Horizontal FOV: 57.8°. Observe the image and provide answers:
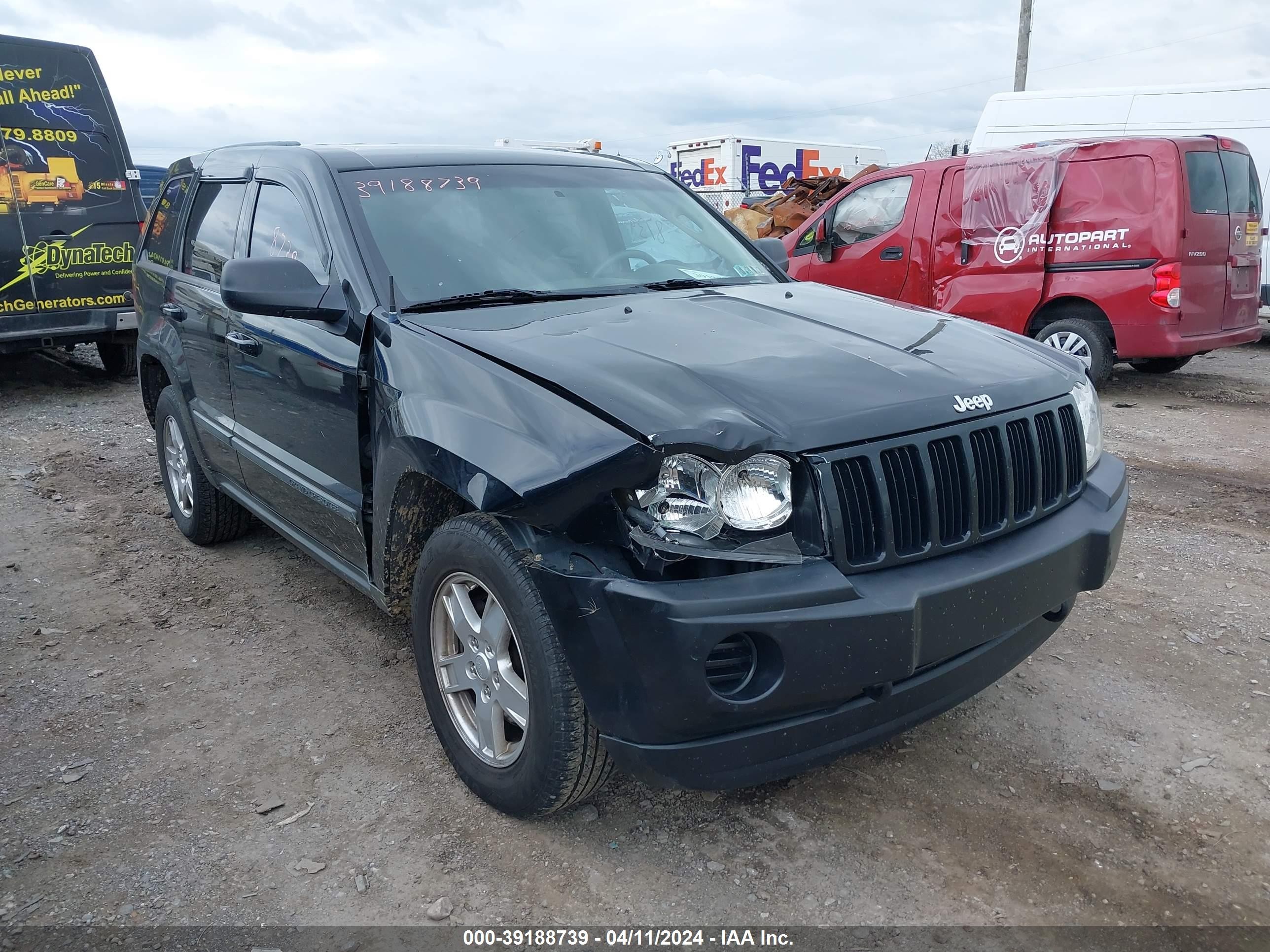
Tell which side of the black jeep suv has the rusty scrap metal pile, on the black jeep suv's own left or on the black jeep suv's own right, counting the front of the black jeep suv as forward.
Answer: on the black jeep suv's own left

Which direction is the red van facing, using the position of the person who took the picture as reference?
facing away from the viewer and to the left of the viewer

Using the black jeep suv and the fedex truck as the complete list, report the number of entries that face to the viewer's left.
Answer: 0

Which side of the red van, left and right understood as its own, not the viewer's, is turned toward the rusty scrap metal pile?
front

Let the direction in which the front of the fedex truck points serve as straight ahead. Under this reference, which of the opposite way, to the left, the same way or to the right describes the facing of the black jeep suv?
to the right

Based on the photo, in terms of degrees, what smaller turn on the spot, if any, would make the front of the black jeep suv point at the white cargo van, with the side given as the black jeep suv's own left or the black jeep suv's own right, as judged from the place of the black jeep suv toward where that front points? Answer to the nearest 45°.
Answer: approximately 90° to the black jeep suv's own left

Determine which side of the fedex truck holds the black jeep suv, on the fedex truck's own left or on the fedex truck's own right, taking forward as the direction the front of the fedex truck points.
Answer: on the fedex truck's own right

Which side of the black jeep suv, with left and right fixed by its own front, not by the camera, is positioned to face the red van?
left

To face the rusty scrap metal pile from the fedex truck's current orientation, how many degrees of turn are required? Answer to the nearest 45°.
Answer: approximately 135° to its right

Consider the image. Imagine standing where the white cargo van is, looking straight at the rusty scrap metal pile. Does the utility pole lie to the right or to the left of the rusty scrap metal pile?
right

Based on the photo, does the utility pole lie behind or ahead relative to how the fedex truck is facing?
ahead

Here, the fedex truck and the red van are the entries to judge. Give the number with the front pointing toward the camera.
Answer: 0

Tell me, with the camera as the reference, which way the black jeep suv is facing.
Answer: facing the viewer and to the right of the viewer
